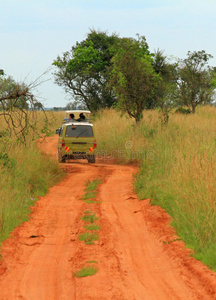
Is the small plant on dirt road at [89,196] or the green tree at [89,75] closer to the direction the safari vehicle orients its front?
the green tree

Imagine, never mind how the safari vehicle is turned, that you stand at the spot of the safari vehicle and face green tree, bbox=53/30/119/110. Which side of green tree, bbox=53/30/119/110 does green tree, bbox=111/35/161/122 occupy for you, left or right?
right

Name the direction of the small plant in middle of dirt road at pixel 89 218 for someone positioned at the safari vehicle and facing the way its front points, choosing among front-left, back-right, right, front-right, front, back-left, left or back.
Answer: back

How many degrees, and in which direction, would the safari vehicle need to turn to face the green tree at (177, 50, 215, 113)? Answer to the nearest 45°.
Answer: approximately 45° to its right

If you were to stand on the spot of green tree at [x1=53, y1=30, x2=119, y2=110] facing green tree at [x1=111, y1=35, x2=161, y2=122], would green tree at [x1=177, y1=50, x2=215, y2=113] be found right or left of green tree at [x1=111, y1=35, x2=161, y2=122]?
left

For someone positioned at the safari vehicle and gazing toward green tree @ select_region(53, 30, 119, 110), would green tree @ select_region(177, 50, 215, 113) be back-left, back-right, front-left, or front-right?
front-right

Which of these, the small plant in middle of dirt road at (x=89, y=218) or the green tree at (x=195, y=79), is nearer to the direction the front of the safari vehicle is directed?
the green tree

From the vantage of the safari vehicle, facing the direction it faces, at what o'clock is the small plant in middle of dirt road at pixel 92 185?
The small plant in middle of dirt road is roughly at 6 o'clock from the safari vehicle.

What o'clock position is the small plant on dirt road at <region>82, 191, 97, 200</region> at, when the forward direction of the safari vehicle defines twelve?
The small plant on dirt road is roughly at 6 o'clock from the safari vehicle.

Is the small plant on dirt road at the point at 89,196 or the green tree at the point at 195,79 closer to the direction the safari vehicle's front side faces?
the green tree

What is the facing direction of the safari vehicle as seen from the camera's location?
facing away from the viewer

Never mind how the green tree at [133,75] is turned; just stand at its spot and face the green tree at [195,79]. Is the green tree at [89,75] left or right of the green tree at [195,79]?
left

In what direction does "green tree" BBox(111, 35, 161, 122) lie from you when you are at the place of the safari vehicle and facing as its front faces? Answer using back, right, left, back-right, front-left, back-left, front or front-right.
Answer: front-right

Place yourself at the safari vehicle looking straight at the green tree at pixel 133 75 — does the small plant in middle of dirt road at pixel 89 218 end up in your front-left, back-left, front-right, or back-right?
back-right

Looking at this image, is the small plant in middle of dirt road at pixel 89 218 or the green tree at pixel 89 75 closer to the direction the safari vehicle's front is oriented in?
the green tree

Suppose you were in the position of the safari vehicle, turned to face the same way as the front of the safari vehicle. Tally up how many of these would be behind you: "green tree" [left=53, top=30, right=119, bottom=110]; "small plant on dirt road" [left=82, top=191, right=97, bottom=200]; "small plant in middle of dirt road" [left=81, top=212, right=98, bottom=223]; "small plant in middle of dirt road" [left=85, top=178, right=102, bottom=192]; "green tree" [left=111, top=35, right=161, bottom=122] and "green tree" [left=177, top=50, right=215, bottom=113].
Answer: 3

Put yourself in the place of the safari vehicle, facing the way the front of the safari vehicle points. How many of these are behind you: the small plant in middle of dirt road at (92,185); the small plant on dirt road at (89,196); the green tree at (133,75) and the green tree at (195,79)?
2

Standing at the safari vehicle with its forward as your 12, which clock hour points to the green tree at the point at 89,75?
The green tree is roughly at 12 o'clock from the safari vehicle.
